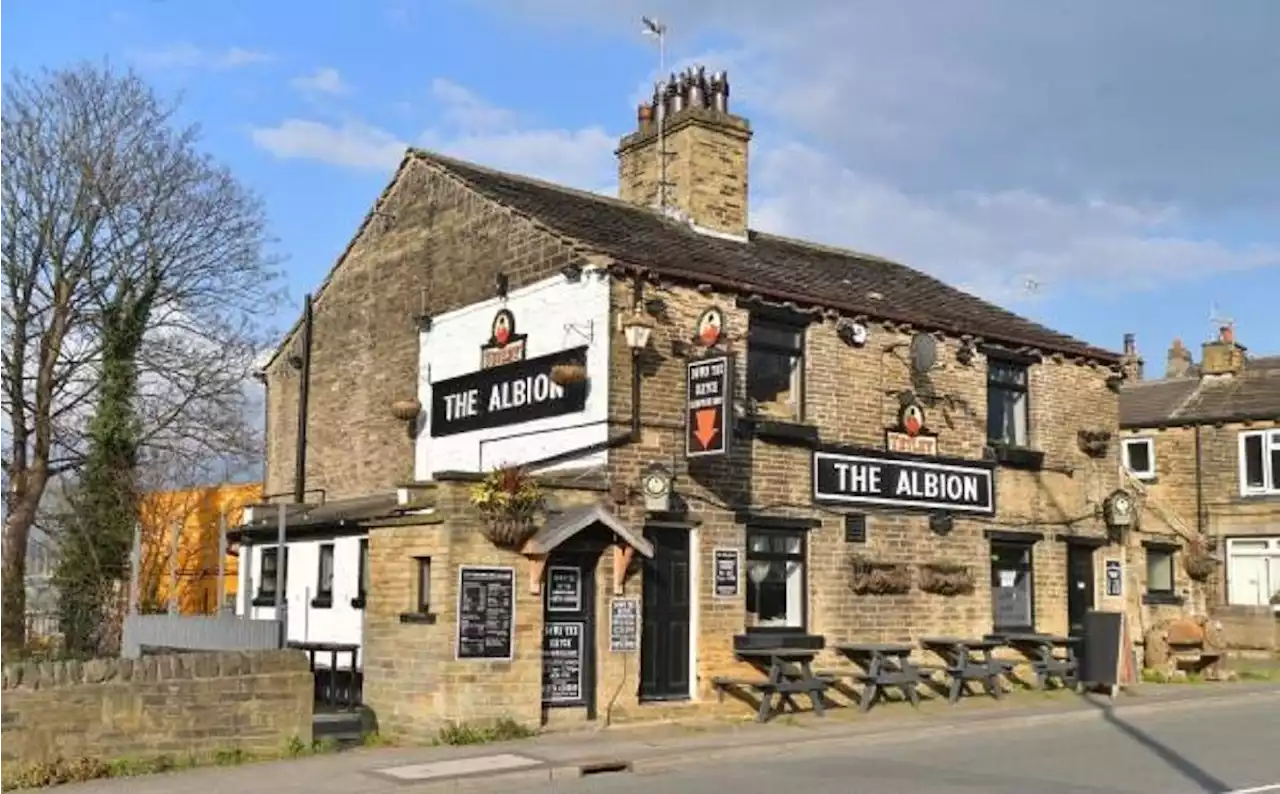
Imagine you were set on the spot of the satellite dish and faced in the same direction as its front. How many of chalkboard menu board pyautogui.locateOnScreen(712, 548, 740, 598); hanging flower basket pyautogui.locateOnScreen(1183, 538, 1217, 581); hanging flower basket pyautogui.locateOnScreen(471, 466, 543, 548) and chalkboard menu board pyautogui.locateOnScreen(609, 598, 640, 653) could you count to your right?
3

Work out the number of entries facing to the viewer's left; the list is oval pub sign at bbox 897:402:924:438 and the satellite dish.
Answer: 0

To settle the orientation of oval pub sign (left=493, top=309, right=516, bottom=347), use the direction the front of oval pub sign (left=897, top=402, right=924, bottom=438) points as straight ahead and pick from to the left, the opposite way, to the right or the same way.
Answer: to the right

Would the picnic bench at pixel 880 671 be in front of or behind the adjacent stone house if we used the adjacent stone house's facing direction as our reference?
in front

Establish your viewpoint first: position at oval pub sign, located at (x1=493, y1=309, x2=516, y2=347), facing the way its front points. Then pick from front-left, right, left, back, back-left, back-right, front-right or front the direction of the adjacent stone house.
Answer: back

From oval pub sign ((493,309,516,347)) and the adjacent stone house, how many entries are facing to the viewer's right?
0

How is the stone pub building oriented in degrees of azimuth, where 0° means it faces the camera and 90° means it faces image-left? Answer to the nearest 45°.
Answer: approximately 315°

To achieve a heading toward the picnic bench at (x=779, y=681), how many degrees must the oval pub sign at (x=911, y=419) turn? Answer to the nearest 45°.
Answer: approximately 90° to its right

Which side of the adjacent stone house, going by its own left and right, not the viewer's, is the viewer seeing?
front

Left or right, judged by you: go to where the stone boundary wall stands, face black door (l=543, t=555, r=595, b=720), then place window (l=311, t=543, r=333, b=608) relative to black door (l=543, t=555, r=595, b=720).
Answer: left

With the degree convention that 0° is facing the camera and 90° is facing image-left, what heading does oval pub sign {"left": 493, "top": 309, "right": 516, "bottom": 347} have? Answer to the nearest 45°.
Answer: approximately 45°
